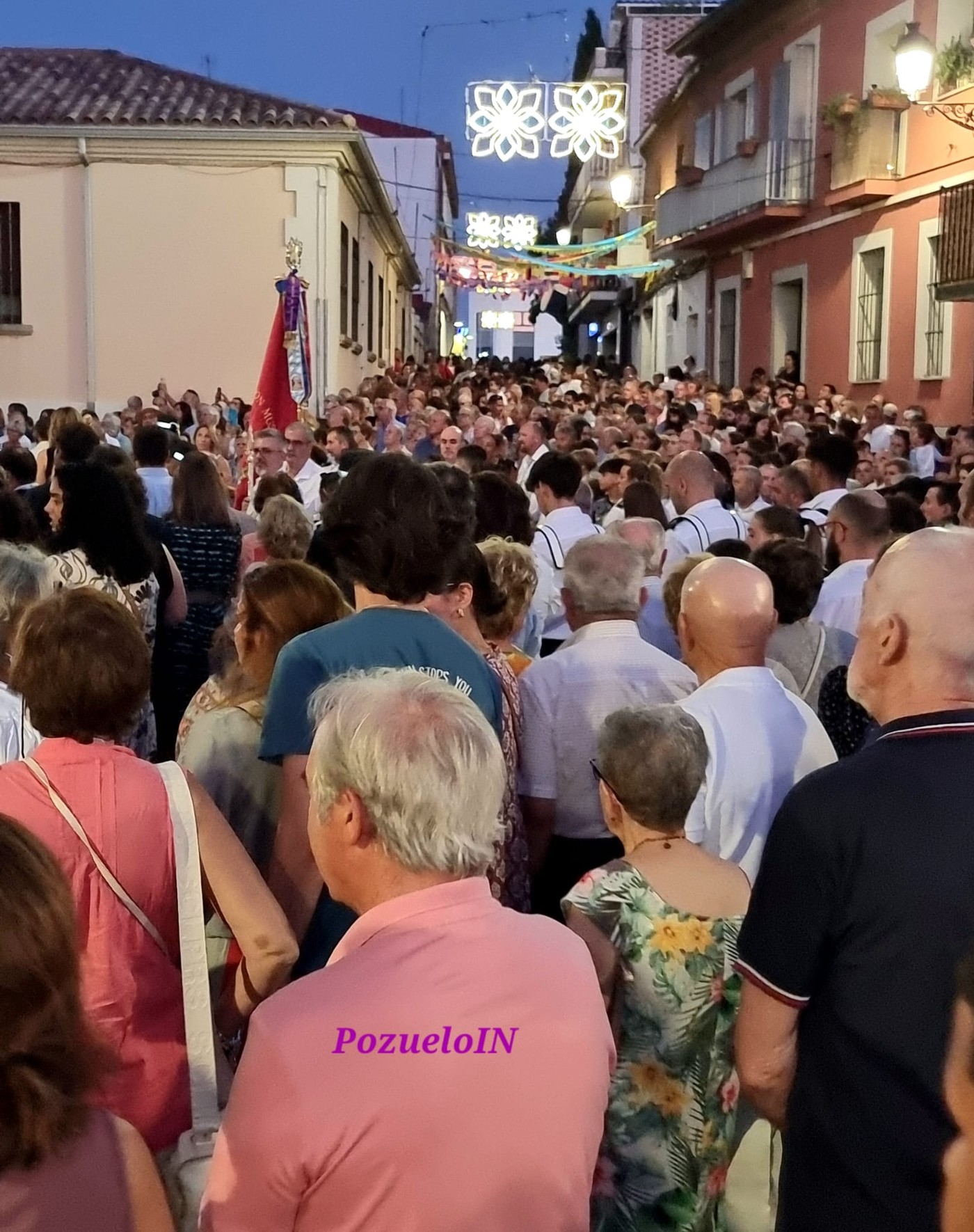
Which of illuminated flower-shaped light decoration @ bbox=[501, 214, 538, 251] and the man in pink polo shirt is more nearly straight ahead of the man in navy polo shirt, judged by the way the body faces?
the illuminated flower-shaped light decoration

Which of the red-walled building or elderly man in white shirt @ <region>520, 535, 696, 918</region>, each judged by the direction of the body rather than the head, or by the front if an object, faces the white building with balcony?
the elderly man in white shirt

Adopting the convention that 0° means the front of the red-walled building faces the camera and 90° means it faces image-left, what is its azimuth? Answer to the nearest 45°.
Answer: approximately 45°

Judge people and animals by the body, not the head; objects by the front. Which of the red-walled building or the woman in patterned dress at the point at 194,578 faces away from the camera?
the woman in patterned dress

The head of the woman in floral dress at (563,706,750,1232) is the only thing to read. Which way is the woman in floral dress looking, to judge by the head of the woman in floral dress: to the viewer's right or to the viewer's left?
to the viewer's left

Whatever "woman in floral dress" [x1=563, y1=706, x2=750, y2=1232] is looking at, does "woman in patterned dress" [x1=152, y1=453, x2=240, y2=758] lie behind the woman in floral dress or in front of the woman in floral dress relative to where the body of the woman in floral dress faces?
in front

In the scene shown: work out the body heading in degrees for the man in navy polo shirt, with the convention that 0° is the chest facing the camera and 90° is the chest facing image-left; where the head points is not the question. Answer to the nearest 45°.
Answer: approximately 135°

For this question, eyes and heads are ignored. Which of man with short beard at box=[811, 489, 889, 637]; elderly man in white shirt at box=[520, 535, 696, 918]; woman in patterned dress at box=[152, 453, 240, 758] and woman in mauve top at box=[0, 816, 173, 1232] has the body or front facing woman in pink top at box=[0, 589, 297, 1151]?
woman in mauve top at box=[0, 816, 173, 1232]

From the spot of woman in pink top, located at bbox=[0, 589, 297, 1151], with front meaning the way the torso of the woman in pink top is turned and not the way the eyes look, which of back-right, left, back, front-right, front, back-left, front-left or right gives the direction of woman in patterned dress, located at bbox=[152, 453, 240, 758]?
front

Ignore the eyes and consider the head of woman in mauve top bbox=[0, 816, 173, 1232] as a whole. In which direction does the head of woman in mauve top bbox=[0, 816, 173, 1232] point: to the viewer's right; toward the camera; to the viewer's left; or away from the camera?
away from the camera

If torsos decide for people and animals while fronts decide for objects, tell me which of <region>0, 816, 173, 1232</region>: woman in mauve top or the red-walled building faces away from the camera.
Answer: the woman in mauve top

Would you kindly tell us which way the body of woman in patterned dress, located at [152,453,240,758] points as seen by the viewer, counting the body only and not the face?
away from the camera

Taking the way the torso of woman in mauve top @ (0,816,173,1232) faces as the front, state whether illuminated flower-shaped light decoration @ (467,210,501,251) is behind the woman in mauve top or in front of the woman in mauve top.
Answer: in front

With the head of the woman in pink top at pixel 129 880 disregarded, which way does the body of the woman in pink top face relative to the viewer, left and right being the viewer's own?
facing away from the viewer

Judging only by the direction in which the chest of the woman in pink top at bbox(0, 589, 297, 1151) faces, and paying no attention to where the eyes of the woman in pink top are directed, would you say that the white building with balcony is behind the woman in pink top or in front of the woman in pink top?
in front
